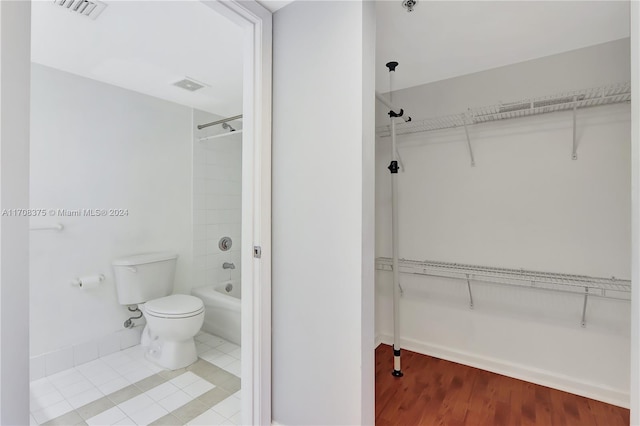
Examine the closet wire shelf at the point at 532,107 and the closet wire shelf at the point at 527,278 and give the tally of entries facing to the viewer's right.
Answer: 0

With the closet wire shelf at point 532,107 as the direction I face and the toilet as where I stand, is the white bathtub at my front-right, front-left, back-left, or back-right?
front-left

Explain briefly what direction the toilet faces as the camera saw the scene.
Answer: facing the viewer and to the right of the viewer

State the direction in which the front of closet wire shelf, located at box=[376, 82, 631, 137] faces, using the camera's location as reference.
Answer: facing the viewer and to the left of the viewer

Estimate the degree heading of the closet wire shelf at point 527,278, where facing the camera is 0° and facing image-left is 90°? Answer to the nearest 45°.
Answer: approximately 45°
